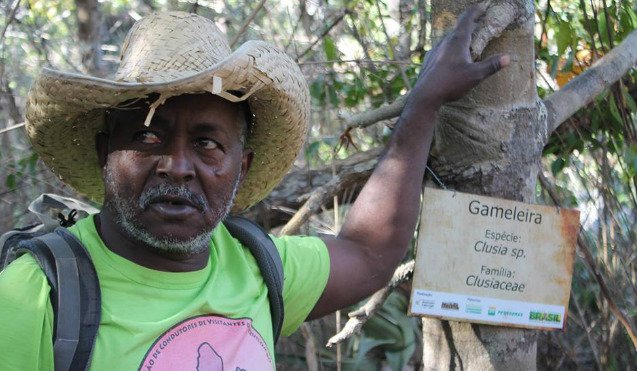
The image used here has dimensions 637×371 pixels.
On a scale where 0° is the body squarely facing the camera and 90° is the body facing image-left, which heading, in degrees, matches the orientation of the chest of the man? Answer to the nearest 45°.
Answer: approximately 0°

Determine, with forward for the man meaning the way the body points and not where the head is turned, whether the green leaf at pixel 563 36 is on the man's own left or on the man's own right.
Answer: on the man's own left

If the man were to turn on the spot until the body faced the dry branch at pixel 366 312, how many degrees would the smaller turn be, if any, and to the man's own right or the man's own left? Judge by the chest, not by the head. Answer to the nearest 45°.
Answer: approximately 135° to the man's own left

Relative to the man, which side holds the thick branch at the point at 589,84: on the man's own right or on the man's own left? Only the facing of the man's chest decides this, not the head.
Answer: on the man's own left

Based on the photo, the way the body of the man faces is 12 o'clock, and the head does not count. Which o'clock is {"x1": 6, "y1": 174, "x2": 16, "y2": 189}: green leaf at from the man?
The green leaf is roughly at 5 o'clock from the man.

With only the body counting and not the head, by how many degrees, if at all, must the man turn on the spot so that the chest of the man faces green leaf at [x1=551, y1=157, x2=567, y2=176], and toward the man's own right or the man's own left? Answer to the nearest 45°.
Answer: approximately 135° to the man's own left

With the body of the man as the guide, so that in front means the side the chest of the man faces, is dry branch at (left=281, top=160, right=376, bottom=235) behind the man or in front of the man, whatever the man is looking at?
behind

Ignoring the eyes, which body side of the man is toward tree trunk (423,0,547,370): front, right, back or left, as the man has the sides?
left
